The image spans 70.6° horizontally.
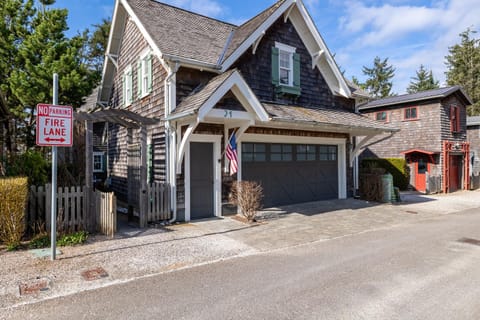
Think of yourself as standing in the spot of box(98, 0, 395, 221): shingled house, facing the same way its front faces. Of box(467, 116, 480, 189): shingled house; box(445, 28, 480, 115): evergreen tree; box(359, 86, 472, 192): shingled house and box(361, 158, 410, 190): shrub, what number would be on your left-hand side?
4

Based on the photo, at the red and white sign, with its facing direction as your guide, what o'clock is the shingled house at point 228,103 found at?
The shingled house is roughly at 8 o'clock from the red and white sign.

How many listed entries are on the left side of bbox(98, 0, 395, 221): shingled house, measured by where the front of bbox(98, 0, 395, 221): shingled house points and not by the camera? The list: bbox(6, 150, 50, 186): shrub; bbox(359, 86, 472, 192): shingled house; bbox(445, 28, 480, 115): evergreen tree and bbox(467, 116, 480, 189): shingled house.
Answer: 3

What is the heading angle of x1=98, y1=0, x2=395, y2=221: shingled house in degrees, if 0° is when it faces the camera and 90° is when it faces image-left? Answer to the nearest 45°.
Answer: approximately 315°

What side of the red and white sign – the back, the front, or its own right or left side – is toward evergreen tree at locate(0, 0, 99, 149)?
back

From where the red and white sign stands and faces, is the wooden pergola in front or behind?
behind

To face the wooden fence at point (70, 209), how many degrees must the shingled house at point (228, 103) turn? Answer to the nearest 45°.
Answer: approximately 90° to its right

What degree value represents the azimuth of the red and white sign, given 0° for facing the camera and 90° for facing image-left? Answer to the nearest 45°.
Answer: approximately 0°
